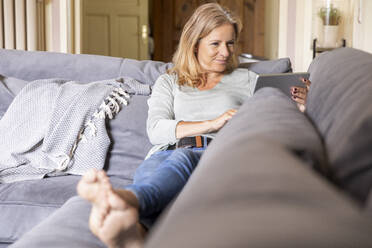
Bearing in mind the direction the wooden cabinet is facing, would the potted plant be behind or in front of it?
in front

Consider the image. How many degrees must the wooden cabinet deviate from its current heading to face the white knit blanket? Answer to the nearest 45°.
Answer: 0° — it already faces it

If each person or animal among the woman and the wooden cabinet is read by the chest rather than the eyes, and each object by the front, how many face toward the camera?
2

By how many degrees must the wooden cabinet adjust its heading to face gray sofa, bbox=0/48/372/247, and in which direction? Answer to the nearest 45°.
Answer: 0° — it already faces it

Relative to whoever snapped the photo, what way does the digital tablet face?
facing away from the viewer

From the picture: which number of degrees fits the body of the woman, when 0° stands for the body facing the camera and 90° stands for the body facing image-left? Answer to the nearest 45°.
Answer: approximately 0°

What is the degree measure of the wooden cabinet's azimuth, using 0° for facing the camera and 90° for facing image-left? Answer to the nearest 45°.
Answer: approximately 0°

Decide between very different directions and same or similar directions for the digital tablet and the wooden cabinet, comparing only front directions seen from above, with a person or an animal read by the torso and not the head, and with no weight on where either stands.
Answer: very different directions
